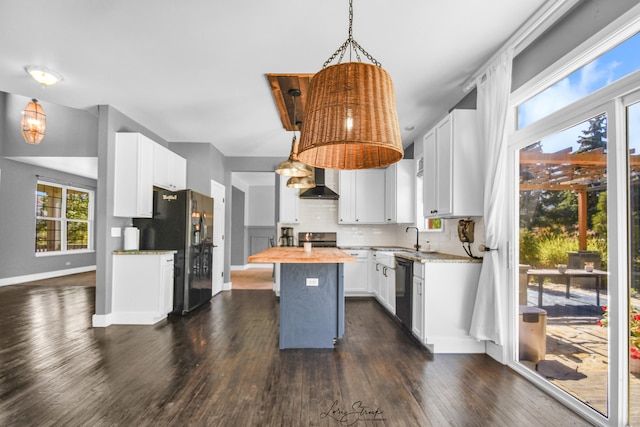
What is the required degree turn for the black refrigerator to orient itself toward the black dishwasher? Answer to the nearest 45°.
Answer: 0° — it already faces it

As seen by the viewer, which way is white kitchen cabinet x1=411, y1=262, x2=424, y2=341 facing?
to the viewer's left

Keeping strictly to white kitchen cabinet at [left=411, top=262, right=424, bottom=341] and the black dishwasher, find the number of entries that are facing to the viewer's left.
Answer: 2

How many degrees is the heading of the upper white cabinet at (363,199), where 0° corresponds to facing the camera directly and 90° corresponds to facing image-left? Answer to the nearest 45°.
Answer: approximately 0°

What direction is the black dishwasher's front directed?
to the viewer's left

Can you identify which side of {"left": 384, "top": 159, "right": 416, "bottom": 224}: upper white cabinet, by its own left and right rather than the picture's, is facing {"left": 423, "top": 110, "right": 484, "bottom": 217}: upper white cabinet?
left
